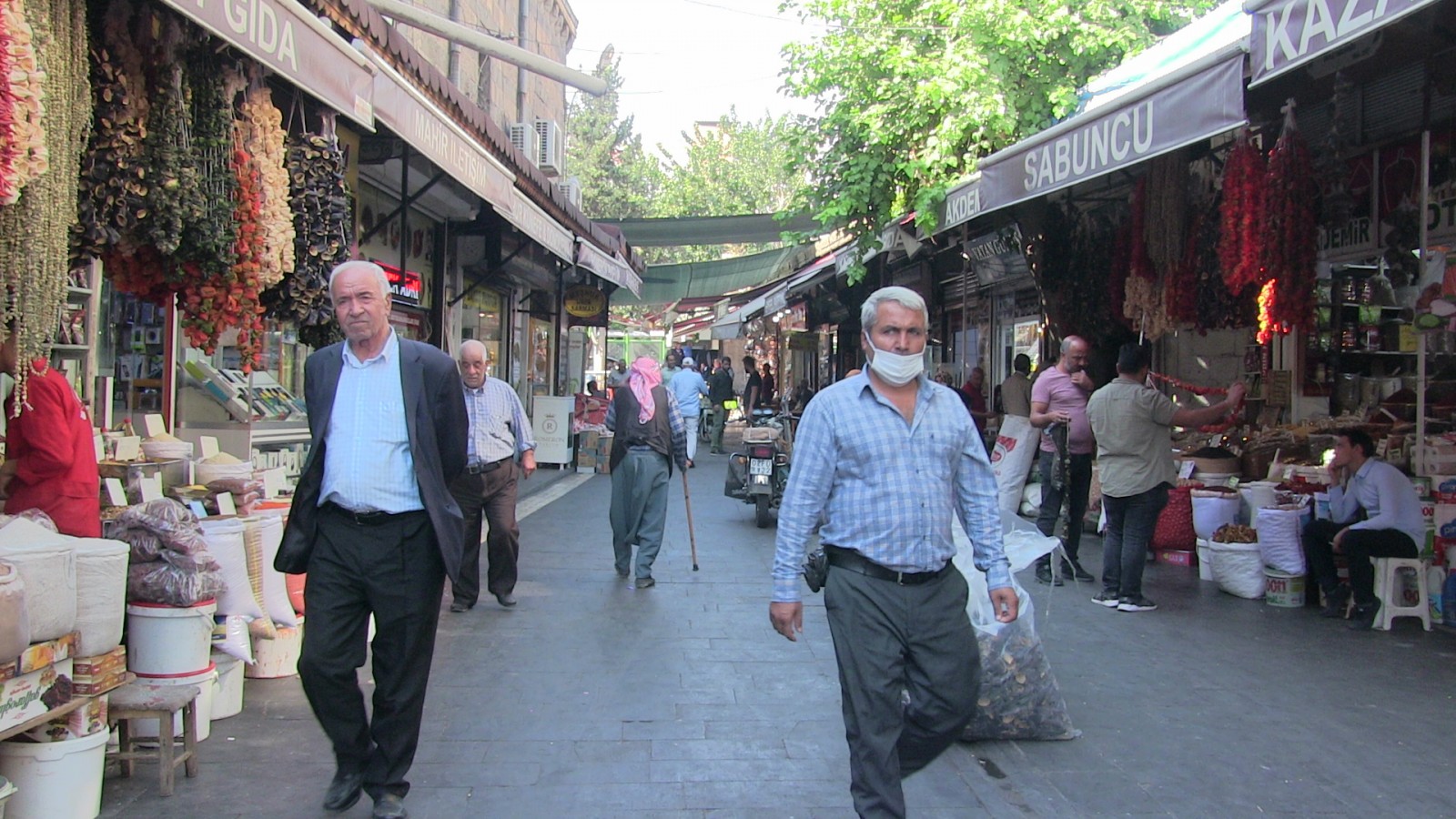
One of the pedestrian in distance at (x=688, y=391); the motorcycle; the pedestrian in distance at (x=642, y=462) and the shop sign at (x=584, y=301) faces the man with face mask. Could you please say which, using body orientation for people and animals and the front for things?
the shop sign

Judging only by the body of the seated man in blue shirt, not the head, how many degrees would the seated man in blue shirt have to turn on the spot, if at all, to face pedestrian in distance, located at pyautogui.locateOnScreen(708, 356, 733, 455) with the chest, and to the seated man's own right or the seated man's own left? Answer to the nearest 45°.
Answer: approximately 45° to the seated man's own right

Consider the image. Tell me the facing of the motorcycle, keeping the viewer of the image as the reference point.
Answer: facing away from the viewer

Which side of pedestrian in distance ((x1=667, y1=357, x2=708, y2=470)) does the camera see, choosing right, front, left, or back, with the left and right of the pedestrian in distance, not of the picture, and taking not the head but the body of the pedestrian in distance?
back

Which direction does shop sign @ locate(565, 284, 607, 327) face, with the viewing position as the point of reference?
facing the viewer

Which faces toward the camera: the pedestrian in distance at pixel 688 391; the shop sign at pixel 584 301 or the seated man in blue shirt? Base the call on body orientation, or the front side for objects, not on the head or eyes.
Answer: the shop sign

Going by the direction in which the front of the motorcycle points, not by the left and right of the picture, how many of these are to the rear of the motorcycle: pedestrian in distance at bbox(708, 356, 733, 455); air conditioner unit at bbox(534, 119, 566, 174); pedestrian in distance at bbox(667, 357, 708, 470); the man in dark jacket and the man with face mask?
2

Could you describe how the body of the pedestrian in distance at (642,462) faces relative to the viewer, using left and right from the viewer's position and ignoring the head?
facing away from the viewer

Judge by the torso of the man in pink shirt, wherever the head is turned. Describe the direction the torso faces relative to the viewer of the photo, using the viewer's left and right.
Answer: facing the viewer and to the right of the viewer

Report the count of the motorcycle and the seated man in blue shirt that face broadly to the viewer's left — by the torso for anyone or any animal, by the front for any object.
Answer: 1

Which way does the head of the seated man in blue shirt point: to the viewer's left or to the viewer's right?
to the viewer's left

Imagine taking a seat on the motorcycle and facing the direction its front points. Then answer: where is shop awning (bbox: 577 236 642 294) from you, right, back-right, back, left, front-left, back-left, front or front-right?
front-left

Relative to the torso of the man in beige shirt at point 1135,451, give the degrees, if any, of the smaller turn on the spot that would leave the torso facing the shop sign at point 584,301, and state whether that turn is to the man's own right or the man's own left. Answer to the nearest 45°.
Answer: approximately 90° to the man's own left

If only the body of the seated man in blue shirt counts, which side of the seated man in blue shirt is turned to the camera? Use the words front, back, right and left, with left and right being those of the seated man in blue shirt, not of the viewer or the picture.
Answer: left

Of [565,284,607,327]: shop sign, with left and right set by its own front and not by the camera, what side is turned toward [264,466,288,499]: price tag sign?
front

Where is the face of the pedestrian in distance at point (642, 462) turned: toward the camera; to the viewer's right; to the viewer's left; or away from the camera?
away from the camera
